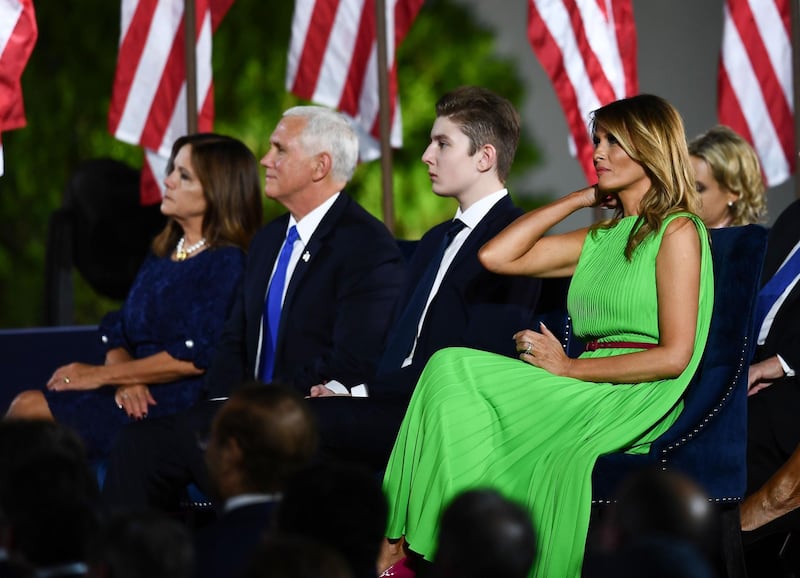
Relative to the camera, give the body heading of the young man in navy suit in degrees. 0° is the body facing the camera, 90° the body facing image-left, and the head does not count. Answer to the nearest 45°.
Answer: approximately 90°

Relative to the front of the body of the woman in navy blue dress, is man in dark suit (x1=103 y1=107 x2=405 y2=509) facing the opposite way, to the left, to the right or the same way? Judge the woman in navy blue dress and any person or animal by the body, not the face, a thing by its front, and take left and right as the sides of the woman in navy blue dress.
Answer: the same way

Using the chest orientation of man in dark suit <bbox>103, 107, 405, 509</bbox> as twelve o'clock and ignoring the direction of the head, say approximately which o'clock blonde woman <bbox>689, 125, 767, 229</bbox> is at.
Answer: The blonde woman is roughly at 7 o'clock from the man in dark suit.

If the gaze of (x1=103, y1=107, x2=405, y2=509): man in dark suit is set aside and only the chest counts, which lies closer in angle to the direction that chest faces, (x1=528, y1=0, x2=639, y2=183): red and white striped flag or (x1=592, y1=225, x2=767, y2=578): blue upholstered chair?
the blue upholstered chair

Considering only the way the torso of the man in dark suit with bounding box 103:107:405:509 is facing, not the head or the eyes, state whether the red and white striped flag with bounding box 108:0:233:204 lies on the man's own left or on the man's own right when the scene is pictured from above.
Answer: on the man's own right

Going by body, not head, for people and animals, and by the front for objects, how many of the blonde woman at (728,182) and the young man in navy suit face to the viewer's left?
2

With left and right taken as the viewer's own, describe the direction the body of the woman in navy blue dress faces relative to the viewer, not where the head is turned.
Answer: facing the viewer and to the left of the viewer

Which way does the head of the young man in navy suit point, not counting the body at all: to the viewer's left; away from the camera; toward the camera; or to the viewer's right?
to the viewer's left

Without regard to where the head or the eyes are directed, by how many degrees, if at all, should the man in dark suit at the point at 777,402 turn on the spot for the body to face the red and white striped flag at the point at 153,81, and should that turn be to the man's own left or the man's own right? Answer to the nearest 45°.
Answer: approximately 90° to the man's own right

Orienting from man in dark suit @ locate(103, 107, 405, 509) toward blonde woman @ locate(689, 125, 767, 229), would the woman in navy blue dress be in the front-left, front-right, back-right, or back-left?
back-left

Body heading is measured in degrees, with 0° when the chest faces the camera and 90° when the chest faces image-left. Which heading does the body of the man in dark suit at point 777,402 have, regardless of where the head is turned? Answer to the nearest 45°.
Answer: approximately 45°

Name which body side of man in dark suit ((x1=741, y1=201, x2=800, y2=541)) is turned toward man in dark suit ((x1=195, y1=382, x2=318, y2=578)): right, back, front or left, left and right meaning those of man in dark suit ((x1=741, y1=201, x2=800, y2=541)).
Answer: front

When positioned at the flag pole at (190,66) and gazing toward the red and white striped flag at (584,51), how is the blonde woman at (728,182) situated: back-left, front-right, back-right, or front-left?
front-right
